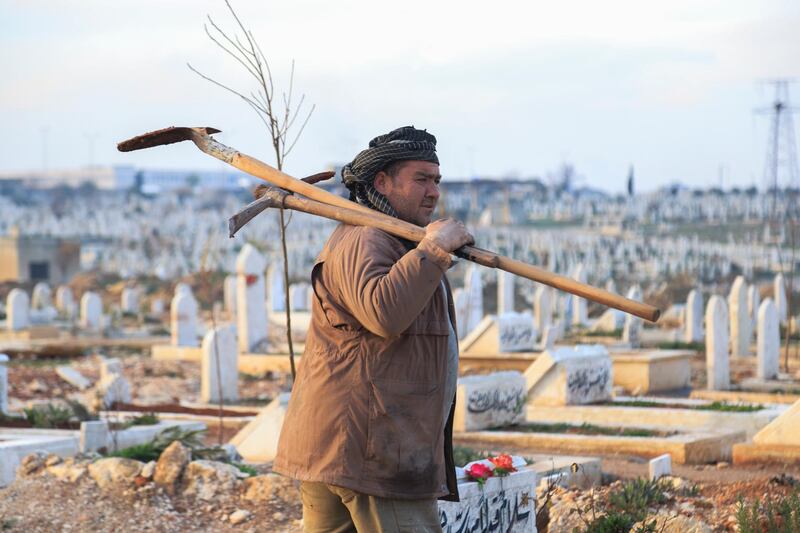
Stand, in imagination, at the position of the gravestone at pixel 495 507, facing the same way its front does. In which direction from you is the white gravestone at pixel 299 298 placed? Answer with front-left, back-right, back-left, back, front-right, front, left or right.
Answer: back

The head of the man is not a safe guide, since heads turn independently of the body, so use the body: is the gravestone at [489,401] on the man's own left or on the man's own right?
on the man's own left

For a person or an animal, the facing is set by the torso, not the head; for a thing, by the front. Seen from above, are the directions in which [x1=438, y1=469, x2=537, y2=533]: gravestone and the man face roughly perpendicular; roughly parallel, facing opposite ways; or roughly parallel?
roughly perpendicular

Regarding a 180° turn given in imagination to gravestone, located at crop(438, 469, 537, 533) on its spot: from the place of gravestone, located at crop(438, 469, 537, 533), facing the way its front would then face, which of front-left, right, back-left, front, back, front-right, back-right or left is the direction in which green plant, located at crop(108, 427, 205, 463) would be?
front-left

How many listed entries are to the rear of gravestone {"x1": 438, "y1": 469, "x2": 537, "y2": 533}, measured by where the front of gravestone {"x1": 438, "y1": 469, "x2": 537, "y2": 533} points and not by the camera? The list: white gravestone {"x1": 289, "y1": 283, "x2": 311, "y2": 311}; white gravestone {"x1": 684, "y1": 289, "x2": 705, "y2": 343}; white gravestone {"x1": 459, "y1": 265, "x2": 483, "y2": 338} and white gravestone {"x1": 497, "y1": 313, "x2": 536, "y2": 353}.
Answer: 4

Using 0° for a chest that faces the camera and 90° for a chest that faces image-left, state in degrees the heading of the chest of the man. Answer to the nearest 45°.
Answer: approximately 270°

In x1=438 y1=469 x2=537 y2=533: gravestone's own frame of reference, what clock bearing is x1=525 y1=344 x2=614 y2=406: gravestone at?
x1=525 y1=344 x2=614 y2=406: gravestone is roughly at 6 o'clock from x1=438 y1=469 x2=537 y2=533: gravestone.

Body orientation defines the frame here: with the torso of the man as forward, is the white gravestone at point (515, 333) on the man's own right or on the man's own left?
on the man's own left

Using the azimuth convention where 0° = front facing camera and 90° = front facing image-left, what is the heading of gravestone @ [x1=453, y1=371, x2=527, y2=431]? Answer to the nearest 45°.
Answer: approximately 315°

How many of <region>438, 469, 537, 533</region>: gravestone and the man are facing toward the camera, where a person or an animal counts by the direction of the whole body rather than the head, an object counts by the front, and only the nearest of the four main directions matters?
1

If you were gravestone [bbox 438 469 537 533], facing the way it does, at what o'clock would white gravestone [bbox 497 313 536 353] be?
The white gravestone is roughly at 6 o'clock from the gravestone.

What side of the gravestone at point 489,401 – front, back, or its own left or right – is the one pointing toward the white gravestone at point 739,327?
left

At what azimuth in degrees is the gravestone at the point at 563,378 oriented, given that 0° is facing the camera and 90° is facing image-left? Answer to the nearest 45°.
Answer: approximately 315°
